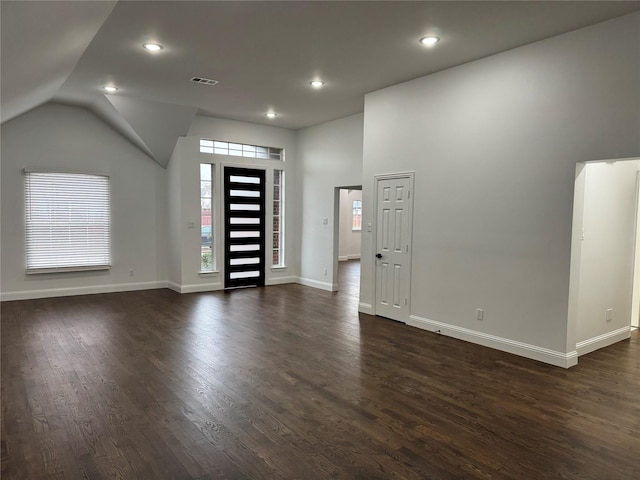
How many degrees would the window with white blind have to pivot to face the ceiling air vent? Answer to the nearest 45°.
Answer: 0° — it already faces it

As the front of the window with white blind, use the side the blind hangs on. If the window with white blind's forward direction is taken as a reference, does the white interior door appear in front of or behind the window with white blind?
in front

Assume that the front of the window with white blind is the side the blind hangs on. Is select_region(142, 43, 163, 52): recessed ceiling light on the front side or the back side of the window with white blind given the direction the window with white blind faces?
on the front side

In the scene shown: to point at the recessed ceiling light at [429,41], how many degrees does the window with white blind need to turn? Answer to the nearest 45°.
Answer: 0° — it already faces it

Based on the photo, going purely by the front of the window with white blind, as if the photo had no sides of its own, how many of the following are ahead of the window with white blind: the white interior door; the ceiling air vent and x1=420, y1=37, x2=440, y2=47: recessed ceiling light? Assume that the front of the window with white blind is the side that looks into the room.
3

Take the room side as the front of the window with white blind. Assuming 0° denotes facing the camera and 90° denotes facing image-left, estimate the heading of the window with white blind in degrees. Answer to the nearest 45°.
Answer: approximately 315°
